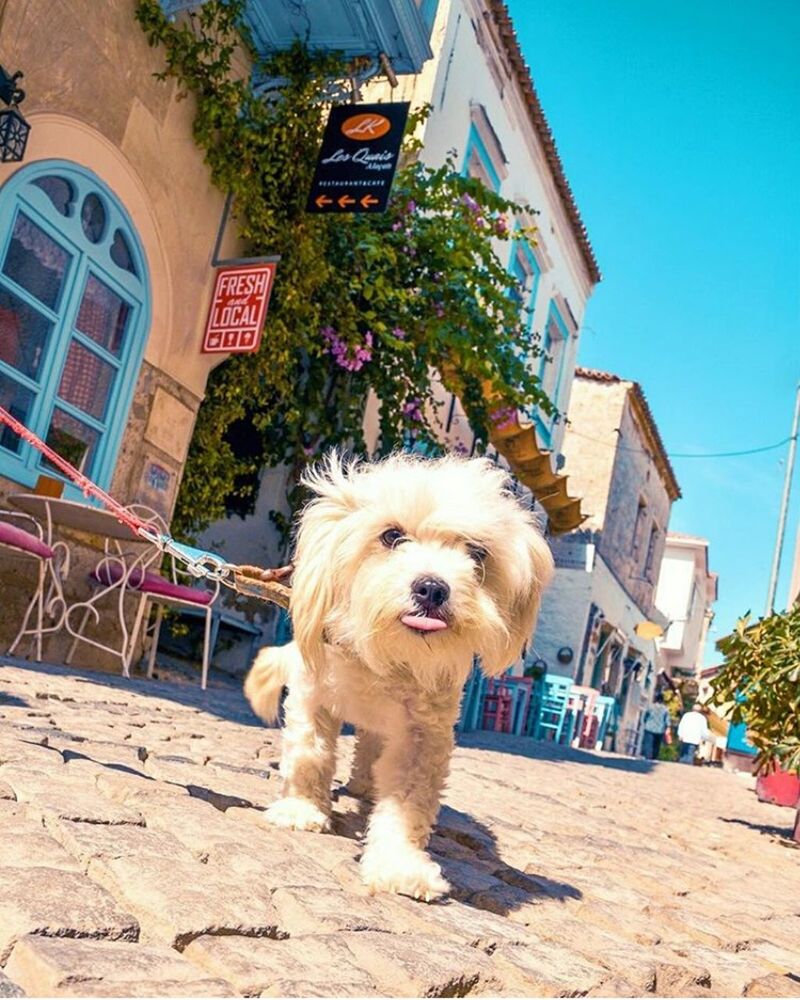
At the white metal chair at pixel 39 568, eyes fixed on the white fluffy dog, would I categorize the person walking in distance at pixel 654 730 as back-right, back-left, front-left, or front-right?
back-left

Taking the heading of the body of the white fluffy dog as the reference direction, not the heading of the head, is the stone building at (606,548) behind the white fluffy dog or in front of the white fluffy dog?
behind

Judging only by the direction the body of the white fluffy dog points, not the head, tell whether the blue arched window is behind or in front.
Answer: behind

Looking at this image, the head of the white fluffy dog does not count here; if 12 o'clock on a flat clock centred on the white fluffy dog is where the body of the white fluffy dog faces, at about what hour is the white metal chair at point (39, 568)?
The white metal chair is roughly at 5 o'clock from the white fluffy dog.

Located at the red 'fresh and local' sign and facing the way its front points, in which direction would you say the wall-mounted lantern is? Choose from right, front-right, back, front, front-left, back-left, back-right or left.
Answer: front-right

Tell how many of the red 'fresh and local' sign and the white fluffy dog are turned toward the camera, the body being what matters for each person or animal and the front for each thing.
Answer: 2

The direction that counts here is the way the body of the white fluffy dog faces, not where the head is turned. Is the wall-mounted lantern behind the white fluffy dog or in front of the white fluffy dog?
behind
